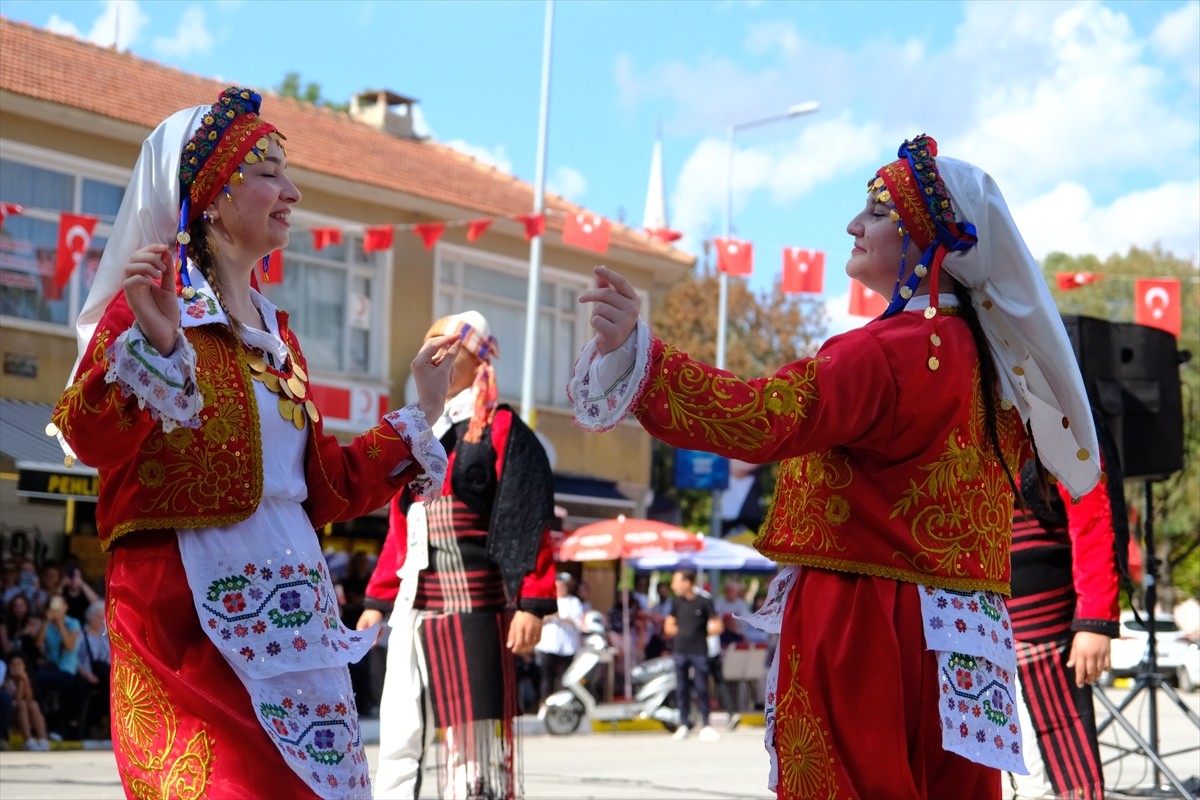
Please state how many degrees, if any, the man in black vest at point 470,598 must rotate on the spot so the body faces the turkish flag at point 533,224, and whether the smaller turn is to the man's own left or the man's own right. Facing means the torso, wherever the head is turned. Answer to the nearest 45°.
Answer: approximately 135° to the man's own right

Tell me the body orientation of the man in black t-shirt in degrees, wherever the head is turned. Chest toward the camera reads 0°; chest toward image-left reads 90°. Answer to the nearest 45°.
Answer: approximately 0°

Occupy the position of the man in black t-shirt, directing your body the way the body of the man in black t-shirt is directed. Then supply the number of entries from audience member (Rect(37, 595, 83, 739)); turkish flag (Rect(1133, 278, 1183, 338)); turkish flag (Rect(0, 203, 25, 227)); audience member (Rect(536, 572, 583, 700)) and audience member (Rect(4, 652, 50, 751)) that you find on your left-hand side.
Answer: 1

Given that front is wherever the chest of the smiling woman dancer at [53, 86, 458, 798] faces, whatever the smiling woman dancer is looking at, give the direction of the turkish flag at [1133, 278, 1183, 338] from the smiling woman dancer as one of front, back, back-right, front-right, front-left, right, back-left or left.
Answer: left

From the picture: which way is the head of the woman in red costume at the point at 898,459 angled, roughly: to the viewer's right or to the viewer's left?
to the viewer's left

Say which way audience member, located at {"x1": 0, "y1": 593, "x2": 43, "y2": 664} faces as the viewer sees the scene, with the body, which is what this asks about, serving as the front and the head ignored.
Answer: toward the camera

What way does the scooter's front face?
to the viewer's left

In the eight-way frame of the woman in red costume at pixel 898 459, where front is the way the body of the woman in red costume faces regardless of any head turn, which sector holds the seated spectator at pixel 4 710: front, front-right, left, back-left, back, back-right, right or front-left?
front

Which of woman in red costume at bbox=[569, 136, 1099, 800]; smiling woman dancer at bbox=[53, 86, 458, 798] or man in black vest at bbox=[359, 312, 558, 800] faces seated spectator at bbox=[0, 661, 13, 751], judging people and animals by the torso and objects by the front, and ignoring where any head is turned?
the woman in red costume

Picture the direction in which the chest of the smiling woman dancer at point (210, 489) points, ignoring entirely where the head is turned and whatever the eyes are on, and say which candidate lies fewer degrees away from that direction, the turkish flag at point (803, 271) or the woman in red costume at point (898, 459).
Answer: the woman in red costume

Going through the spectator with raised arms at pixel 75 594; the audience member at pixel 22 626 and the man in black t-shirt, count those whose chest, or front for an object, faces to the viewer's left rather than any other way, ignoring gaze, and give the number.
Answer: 0
